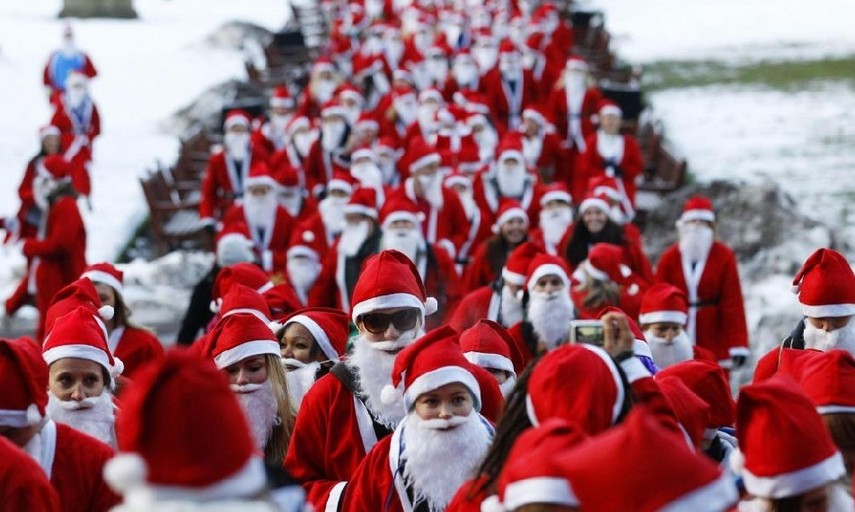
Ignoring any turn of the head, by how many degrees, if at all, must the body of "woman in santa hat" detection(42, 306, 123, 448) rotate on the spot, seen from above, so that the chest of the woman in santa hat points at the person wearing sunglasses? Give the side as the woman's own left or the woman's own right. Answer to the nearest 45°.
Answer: approximately 45° to the woman's own left

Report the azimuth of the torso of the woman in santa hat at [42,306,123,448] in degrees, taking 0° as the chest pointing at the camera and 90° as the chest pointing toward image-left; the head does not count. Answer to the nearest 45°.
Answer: approximately 0°

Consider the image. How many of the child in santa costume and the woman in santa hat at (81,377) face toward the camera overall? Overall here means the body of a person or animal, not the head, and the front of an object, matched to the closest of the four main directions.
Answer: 2

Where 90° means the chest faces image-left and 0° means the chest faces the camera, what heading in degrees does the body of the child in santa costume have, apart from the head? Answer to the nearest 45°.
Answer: approximately 0°

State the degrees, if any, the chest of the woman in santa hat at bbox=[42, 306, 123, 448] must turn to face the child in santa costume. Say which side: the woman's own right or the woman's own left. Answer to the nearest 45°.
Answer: approximately 45° to the woman's own left

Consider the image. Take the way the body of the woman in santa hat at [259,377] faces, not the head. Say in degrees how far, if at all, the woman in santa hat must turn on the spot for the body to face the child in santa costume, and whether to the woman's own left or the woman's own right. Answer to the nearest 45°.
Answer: approximately 90° to the woman's own left

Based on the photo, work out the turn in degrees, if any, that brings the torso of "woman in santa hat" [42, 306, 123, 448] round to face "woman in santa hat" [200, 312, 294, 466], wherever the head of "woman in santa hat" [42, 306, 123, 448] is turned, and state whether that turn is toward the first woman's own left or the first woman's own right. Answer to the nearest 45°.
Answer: approximately 90° to the first woman's own left
